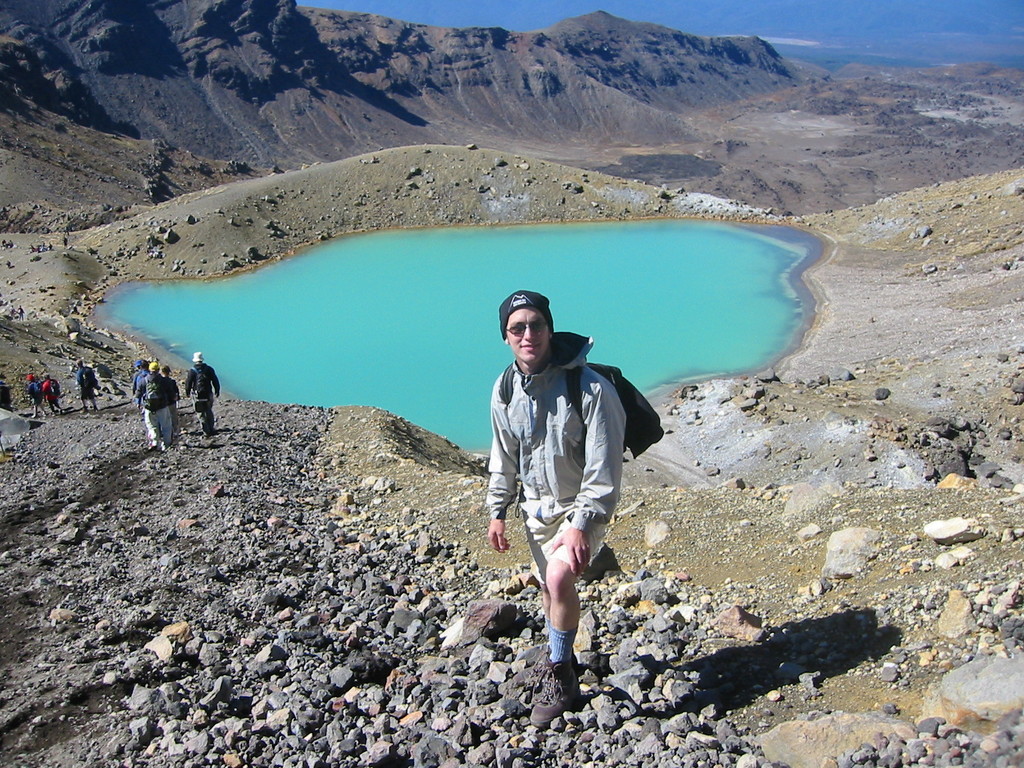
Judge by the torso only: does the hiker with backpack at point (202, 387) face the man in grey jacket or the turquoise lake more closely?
the turquoise lake

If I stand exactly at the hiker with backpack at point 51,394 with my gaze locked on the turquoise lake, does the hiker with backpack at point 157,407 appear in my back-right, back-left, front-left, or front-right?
back-right

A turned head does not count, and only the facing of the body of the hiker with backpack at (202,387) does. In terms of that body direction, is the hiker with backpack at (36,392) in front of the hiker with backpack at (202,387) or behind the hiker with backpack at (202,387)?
in front

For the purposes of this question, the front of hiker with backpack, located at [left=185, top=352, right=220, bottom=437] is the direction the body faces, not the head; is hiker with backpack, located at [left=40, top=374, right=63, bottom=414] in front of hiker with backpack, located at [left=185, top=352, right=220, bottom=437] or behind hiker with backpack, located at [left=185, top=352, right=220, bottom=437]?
in front

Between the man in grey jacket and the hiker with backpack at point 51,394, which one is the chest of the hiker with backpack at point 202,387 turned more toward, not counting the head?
the hiker with backpack

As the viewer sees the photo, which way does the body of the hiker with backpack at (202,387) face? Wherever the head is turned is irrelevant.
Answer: away from the camera

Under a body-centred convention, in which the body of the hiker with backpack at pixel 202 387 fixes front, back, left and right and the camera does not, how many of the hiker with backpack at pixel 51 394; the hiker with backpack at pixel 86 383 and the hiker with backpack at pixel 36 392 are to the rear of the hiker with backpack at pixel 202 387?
0

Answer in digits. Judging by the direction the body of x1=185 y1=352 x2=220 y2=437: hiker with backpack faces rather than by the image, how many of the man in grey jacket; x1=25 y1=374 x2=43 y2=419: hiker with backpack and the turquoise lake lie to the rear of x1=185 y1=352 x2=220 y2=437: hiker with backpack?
1

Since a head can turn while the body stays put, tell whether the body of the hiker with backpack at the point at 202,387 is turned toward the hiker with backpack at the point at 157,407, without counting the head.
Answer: no

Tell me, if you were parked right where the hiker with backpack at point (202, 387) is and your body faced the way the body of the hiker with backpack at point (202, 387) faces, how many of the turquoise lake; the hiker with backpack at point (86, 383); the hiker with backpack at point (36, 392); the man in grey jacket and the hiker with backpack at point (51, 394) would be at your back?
1

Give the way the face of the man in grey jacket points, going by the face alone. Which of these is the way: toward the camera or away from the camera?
toward the camera

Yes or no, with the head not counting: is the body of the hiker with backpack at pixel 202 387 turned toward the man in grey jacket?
no
